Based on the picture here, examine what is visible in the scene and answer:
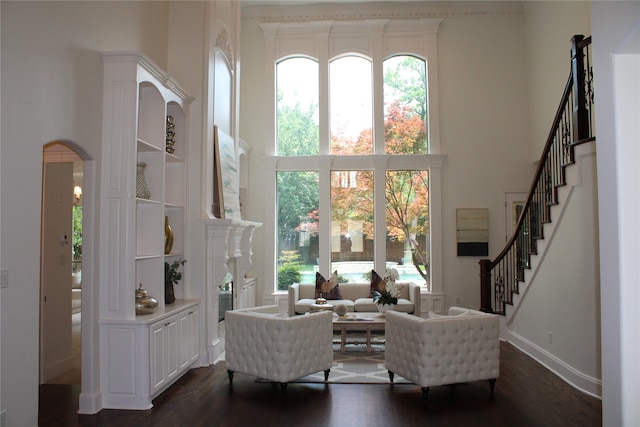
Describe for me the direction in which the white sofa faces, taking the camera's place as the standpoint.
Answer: facing the viewer

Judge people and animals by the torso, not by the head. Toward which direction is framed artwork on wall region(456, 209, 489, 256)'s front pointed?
toward the camera

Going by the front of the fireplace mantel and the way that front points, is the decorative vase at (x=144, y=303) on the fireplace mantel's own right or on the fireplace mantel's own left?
on the fireplace mantel's own right

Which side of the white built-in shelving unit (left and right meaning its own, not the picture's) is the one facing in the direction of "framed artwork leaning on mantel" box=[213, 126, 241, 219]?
left

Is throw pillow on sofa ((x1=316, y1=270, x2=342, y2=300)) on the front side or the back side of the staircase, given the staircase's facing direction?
on the front side

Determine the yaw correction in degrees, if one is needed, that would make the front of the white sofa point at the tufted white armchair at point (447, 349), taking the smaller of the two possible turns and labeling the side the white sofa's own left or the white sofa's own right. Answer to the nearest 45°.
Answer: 0° — it already faces it

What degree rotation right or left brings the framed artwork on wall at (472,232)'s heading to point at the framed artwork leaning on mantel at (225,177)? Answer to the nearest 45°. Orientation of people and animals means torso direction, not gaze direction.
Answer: approximately 45° to its right

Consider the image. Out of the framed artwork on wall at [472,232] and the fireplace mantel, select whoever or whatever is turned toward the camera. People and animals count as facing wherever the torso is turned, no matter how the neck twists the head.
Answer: the framed artwork on wall

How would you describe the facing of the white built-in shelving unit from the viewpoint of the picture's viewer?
facing the viewer and to the right of the viewer

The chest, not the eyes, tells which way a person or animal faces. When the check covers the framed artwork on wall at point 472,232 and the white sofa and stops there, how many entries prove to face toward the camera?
2

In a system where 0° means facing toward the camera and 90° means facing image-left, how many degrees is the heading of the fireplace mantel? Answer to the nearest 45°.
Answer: approximately 270°

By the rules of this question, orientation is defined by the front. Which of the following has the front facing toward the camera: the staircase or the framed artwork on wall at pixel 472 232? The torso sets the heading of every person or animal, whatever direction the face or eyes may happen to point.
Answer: the framed artwork on wall

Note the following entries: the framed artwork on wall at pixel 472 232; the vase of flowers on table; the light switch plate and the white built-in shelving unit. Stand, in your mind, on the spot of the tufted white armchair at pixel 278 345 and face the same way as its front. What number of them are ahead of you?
2

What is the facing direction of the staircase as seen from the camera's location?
facing away from the viewer and to the left of the viewer

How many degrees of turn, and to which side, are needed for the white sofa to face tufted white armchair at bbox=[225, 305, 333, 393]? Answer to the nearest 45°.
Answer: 0° — it already faces it
